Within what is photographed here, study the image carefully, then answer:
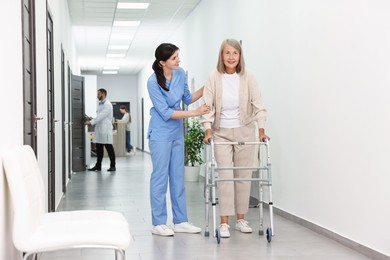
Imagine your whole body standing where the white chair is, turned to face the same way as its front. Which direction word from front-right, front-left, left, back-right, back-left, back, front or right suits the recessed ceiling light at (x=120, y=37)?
left

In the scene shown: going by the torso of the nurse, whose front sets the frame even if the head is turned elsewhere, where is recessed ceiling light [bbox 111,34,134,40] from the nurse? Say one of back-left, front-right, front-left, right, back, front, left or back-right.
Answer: back-left

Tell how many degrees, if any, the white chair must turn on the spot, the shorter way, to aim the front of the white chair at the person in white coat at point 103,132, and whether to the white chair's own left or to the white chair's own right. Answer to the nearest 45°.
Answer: approximately 90° to the white chair's own left

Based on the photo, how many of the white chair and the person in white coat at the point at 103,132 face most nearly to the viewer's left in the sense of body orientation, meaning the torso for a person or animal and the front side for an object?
1

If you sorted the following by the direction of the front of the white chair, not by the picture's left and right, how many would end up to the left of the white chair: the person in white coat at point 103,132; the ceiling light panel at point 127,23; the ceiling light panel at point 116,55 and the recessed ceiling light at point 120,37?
4

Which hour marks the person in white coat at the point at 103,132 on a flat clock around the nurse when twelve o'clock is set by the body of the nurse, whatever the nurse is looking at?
The person in white coat is roughly at 7 o'clock from the nurse.

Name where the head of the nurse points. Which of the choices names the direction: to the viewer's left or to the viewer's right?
to the viewer's right

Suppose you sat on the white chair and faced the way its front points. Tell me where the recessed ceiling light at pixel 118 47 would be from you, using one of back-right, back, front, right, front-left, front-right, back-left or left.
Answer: left

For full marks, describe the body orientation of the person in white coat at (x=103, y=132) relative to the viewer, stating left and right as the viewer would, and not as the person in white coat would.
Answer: facing to the left of the viewer

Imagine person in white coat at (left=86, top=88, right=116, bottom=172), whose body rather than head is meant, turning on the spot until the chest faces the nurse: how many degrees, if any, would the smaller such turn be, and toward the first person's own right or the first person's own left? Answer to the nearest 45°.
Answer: approximately 90° to the first person's own left

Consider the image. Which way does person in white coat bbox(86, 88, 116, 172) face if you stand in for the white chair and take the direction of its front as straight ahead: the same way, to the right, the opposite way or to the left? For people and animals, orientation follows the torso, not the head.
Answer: the opposite way

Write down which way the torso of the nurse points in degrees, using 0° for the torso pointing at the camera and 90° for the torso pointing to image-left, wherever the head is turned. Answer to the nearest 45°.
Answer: approximately 315°

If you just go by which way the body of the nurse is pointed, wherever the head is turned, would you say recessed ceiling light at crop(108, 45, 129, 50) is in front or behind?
behind

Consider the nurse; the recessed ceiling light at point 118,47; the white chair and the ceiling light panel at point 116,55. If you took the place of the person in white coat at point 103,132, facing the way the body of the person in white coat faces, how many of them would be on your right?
2

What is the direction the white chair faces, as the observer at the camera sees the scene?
facing to the right of the viewer

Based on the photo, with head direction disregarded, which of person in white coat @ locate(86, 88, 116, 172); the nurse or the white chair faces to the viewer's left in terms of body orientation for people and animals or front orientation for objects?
the person in white coat

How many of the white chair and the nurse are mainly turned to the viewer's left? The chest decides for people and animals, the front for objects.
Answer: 0
